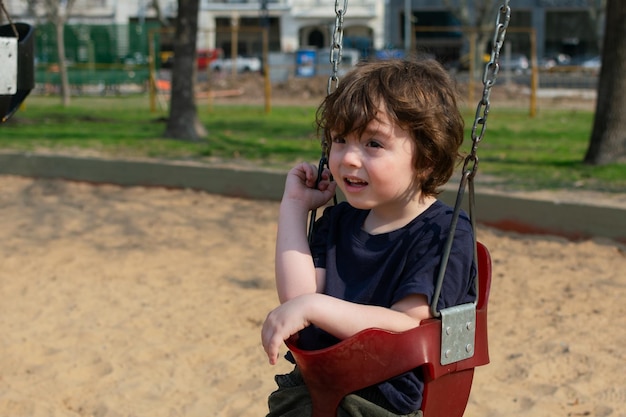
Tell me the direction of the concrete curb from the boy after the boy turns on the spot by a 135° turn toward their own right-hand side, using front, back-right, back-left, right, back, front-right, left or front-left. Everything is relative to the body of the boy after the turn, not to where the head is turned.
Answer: front

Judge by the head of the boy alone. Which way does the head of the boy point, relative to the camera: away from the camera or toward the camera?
toward the camera

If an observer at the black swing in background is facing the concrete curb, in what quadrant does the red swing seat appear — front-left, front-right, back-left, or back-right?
back-right

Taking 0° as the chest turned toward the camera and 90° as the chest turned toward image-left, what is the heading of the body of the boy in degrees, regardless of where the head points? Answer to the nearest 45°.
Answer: approximately 45°

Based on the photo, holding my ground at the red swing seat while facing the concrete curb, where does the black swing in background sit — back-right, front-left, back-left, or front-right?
front-left

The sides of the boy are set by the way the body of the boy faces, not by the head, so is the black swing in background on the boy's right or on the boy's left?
on the boy's right
